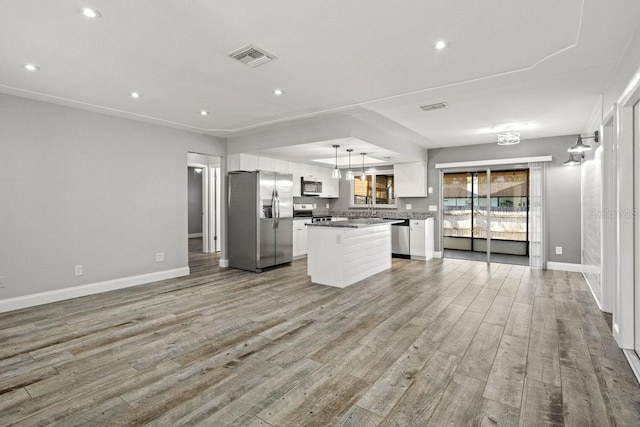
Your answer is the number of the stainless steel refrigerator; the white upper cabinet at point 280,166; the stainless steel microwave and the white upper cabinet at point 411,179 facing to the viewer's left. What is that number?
0

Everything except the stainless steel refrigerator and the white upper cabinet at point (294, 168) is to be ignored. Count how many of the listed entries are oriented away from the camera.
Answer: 0

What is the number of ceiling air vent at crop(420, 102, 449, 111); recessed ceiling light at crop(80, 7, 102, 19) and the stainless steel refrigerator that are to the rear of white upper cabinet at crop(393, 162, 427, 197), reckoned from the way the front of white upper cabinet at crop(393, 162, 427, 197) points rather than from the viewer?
0

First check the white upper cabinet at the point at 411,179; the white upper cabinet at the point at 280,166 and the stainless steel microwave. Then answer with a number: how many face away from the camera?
0

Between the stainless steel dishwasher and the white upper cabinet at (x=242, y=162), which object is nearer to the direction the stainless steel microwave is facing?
the stainless steel dishwasher

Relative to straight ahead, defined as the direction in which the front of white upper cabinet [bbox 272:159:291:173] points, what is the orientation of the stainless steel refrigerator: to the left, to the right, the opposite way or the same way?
the same way

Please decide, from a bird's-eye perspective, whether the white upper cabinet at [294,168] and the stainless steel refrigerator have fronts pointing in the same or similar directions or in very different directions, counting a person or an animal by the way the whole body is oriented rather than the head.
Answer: same or similar directions

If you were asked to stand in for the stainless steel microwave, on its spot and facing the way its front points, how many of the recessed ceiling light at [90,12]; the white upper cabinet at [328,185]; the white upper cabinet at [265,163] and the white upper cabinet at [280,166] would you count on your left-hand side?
1

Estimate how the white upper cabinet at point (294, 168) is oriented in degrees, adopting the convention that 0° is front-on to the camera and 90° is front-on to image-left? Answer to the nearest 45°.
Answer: approximately 315°

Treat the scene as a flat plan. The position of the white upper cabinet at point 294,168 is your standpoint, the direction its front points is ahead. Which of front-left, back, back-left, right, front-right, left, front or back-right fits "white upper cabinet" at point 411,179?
front-left

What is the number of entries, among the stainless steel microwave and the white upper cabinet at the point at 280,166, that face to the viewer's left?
0

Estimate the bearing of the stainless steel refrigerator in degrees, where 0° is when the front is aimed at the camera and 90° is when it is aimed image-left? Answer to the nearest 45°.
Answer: approximately 315°

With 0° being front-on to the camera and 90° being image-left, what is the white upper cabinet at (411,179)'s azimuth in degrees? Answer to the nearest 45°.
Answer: approximately 0°

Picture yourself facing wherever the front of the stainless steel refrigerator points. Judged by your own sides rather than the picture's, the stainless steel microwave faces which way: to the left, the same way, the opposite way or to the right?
the same way

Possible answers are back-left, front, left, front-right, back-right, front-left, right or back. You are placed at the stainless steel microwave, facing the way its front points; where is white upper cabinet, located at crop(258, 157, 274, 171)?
right

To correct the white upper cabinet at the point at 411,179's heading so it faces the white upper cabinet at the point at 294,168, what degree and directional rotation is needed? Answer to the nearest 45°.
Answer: approximately 90° to its right

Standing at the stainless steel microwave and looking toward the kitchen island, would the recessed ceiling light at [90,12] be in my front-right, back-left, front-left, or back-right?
front-right
